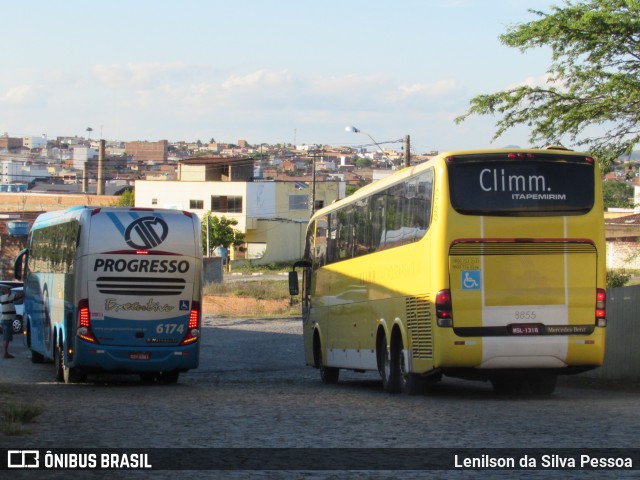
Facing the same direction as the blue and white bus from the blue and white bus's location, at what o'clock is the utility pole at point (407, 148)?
The utility pole is roughly at 1 o'clock from the blue and white bus.

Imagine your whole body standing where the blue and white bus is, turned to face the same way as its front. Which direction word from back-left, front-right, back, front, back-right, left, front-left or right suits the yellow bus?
back-right

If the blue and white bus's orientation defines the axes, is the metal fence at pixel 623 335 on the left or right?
on its right

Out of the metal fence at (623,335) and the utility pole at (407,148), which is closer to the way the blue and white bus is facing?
the utility pole

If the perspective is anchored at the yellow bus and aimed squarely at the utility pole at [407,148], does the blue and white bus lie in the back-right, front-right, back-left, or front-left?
front-left

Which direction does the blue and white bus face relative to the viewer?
away from the camera
